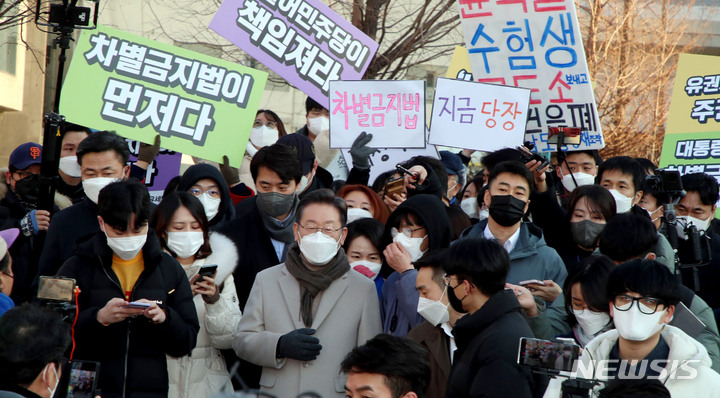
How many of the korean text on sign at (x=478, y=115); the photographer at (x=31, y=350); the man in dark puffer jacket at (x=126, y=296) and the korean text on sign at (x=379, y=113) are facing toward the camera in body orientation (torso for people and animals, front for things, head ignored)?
3

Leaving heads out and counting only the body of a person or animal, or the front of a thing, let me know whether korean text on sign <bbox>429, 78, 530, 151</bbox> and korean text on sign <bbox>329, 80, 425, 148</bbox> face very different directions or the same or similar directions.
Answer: same or similar directions

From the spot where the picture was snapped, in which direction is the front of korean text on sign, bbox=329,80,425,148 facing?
facing the viewer

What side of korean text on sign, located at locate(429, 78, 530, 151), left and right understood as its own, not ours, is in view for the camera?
front

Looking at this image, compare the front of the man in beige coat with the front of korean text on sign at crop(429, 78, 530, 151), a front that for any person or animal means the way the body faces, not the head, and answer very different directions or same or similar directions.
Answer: same or similar directions

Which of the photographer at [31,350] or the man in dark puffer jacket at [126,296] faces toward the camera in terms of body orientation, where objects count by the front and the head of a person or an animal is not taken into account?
the man in dark puffer jacket

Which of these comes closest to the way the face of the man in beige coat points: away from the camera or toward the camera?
toward the camera

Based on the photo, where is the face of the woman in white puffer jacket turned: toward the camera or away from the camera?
toward the camera

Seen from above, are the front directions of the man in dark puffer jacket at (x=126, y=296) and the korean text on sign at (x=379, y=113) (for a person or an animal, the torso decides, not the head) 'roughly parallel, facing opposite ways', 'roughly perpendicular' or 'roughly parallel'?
roughly parallel

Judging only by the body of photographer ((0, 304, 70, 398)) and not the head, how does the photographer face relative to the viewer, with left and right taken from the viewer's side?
facing away from the viewer and to the right of the viewer

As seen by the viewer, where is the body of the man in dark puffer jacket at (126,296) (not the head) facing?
toward the camera

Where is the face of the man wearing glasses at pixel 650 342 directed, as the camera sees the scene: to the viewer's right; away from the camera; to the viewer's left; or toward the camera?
toward the camera

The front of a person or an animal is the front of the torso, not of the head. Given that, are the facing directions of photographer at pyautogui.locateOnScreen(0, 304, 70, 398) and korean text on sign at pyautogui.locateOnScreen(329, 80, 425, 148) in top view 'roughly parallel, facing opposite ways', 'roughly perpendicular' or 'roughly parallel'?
roughly parallel, facing opposite ways

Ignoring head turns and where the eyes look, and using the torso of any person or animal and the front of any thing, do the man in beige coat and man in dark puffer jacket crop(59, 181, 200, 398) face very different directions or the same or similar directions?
same or similar directions

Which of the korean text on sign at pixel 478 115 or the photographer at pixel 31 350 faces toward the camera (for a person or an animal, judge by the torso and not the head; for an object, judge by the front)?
the korean text on sign

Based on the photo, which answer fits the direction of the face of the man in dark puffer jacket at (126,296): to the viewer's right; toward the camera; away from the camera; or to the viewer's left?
toward the camera
